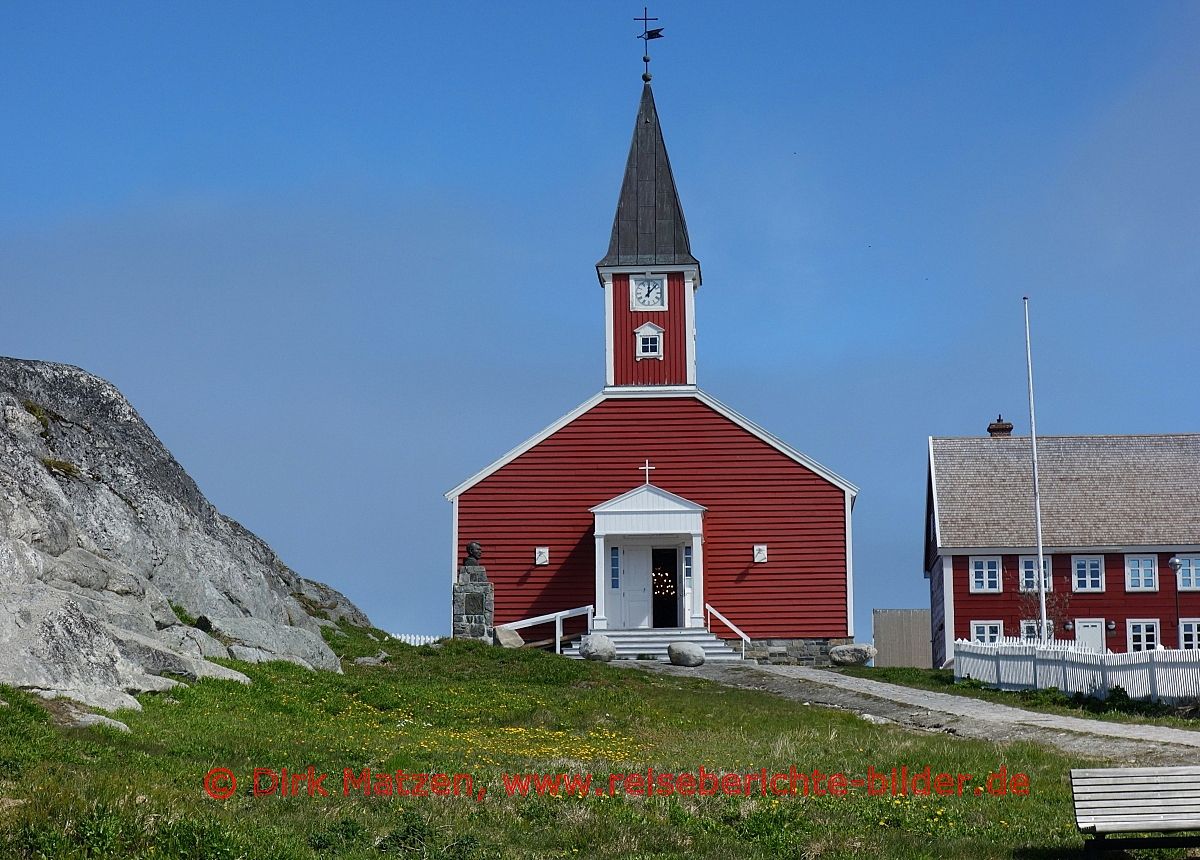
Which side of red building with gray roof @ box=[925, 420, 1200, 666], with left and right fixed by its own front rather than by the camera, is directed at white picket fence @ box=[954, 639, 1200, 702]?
front

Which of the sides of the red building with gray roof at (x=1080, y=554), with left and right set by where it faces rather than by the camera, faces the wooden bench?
front

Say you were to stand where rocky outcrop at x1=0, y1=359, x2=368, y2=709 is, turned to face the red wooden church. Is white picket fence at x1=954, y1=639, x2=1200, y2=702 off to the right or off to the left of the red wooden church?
right

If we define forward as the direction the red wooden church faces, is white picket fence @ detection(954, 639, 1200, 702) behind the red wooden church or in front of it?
in front

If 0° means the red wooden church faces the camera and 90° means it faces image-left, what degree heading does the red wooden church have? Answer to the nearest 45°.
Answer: approximately 0°
